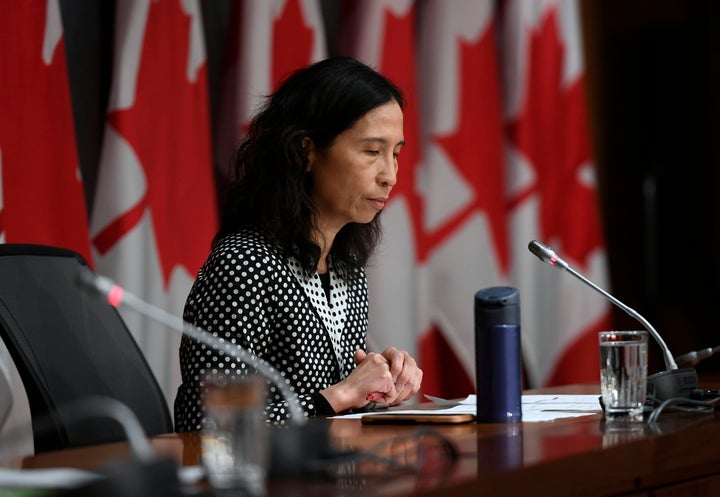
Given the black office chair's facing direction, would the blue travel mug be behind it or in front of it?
in front

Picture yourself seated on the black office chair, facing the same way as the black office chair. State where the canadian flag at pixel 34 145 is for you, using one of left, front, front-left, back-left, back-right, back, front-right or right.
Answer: back-left

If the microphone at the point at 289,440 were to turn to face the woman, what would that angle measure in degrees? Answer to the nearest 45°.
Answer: approximately 90° to its right

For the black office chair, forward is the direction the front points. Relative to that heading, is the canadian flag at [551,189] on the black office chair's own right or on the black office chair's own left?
on the black office chair's own left

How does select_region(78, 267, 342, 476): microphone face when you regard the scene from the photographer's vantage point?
facing to the left of the viewer

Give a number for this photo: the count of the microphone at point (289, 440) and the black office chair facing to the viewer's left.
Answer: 1

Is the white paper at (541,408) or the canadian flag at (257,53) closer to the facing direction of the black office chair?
the white paper

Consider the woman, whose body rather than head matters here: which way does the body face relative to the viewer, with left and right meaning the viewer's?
facing the viewer and to the right of the viewer

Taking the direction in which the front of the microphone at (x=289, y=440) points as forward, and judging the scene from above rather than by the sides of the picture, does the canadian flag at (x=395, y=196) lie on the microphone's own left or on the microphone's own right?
on the microphone's own right

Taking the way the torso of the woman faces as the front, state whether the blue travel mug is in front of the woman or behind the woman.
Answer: in front

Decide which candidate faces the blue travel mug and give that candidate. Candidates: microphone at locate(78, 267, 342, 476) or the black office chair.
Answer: the black office chair

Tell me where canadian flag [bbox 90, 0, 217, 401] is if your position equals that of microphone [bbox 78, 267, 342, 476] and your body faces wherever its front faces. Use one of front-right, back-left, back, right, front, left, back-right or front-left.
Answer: right

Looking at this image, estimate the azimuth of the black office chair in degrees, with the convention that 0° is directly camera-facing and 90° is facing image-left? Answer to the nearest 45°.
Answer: approximately 315°

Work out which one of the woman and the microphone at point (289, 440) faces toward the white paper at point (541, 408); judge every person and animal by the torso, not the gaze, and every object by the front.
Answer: the woman

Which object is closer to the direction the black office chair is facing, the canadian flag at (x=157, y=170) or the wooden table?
the wooden table

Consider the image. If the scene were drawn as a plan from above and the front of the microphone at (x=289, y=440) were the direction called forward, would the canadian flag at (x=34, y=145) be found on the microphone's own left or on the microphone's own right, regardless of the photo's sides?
on the microphone's own right

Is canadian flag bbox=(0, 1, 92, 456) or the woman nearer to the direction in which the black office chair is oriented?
the woman

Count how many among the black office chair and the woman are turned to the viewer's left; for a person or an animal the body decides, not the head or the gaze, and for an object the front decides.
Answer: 0
